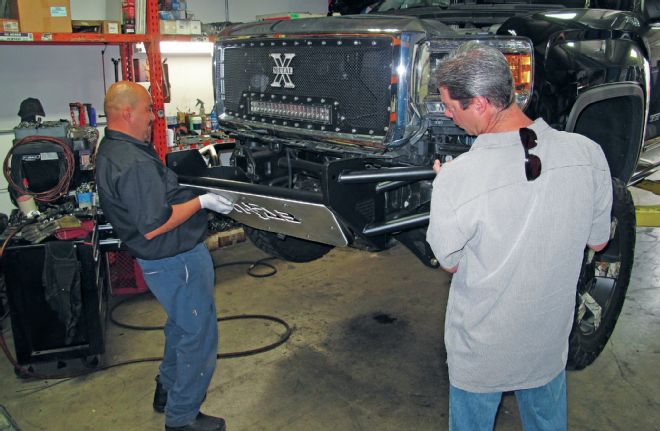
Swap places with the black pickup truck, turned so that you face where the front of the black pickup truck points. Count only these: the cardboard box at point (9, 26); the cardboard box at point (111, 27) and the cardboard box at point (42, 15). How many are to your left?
0

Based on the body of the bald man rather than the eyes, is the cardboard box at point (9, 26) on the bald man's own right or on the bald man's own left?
on the bald man's own left

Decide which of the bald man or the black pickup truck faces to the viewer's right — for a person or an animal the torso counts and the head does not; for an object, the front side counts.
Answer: the bald man

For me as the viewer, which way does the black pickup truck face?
facing the viewer and to the left of the viewer

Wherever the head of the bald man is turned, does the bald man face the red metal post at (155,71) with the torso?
no

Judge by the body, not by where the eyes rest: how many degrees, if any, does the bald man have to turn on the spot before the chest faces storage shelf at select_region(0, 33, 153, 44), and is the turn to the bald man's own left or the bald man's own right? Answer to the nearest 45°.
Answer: approximately 90° to the bald man's own left

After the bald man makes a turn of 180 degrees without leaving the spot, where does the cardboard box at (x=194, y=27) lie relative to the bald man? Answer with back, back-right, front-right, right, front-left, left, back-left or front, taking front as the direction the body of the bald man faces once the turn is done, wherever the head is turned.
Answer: right

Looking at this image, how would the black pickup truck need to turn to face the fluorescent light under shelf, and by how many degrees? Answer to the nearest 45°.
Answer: approximately 90° to its right

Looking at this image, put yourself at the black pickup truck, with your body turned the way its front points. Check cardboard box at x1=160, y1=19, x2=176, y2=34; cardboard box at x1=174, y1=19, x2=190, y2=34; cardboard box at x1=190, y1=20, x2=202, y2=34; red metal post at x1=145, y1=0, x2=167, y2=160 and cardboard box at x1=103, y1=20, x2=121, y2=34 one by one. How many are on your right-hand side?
5

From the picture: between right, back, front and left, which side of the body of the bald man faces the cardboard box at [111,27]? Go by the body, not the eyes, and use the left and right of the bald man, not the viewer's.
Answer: left

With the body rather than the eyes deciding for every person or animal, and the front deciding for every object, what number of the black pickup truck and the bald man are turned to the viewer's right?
1

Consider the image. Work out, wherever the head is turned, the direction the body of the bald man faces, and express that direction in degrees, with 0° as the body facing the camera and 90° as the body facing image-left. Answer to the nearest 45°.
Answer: approximately 270°

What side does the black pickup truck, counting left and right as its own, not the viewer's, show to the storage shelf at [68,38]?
right

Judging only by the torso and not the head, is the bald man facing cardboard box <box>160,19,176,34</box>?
no

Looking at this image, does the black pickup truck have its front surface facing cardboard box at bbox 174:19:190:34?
no

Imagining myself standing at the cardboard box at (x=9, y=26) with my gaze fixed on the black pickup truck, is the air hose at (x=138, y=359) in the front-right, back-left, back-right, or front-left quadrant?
front-right

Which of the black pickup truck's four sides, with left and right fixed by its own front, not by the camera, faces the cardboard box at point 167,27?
right

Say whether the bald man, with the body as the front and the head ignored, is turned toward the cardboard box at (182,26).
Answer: no

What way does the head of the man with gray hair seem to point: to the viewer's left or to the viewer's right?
to the viewer's left
